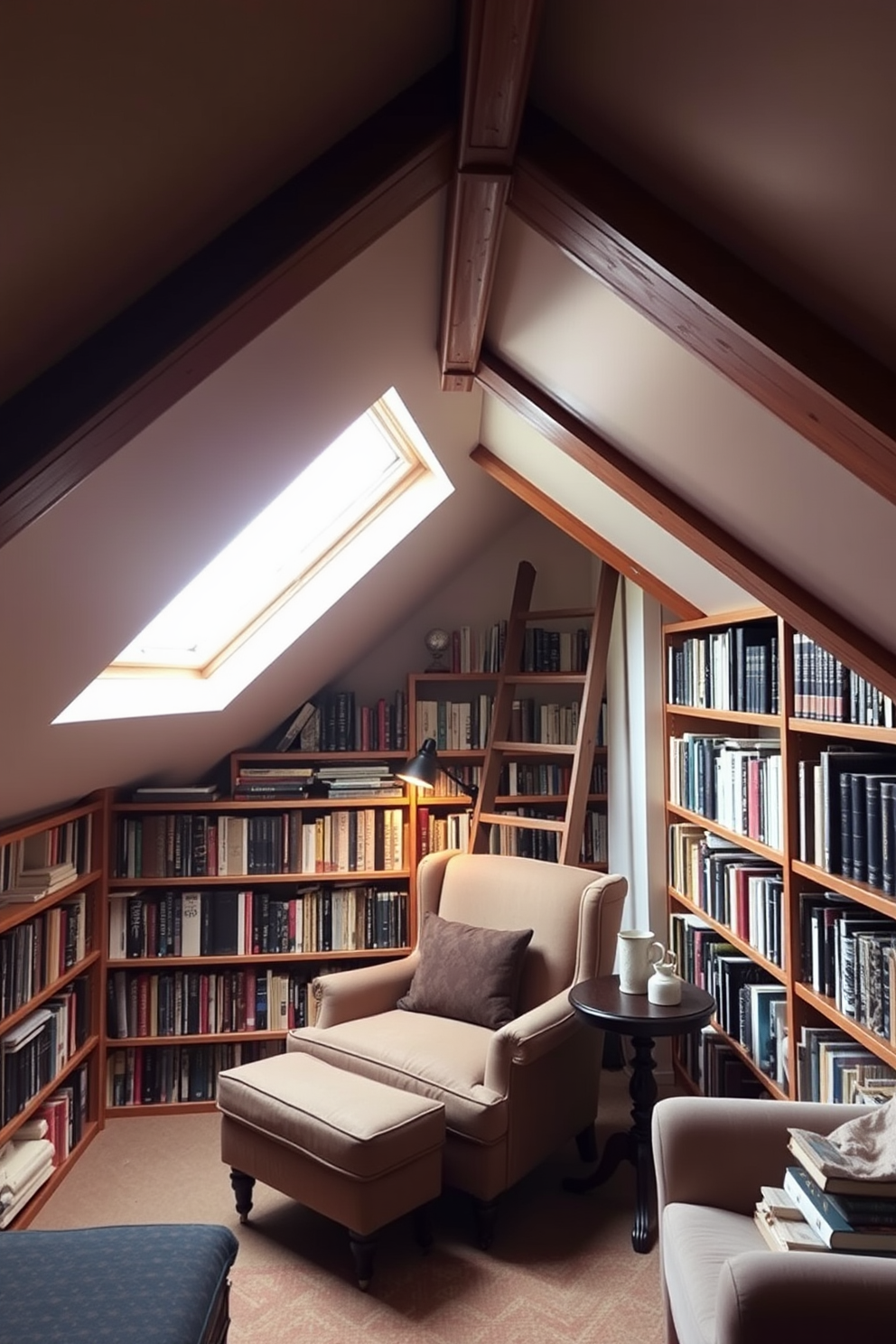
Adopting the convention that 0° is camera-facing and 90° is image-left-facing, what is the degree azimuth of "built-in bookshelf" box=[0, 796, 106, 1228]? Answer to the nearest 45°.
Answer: approximately 315°

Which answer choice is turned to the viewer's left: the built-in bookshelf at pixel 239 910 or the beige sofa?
the beige sofa

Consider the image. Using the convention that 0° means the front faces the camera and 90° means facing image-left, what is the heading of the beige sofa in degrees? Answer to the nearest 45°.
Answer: approximately 90°

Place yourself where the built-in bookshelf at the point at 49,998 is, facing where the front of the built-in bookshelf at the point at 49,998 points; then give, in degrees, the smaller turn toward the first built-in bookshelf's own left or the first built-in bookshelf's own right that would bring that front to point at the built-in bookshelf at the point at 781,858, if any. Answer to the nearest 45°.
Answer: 0° — it already faces it

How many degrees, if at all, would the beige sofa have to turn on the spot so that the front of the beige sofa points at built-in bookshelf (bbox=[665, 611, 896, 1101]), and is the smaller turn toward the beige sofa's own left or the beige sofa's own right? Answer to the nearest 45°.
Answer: approximately 90° to the beige sofa's own right

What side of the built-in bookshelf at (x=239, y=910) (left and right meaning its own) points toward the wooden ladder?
left

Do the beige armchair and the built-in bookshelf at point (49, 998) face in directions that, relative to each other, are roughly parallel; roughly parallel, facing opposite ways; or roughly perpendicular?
roughly perpendicular

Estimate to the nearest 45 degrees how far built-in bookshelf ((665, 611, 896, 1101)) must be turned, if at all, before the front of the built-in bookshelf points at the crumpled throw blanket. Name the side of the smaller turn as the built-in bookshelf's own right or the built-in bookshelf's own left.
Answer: approximately 45° to the built-in bookshelf's own left

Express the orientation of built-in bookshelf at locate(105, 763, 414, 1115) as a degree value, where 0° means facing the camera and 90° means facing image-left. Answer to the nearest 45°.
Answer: approximately 0°

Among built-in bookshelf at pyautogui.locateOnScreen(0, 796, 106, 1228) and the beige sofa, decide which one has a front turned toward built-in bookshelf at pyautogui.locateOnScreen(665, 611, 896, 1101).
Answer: built-in bookshelf at pyautogui.locateOnScreen(0, 796, 106, 1228)

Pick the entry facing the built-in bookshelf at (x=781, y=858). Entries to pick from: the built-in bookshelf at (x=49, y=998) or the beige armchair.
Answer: the built-in bookshelf at (x=49, y=998)
